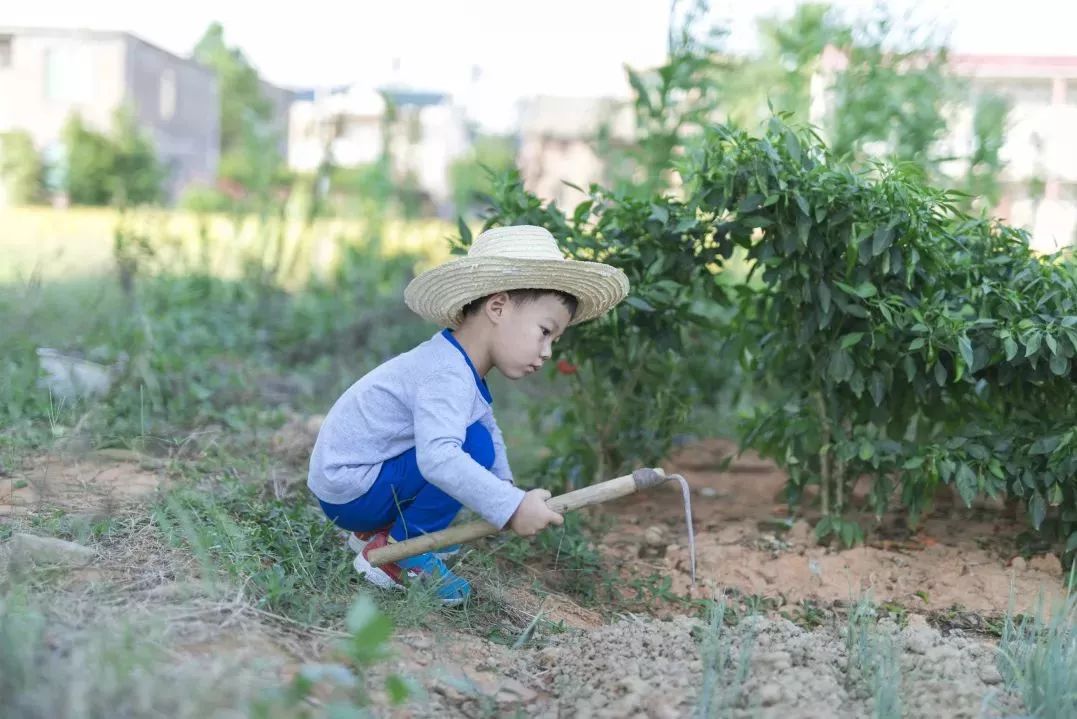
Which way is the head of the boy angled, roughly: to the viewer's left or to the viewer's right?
to the viewer's right

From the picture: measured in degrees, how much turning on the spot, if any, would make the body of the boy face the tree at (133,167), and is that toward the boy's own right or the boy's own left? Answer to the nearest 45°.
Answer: approximately 90° to the boy's own left

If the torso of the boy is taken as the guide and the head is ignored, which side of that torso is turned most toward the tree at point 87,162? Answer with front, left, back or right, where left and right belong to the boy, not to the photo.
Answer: left

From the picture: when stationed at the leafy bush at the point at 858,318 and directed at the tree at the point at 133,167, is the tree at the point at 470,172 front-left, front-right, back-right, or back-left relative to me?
front-right

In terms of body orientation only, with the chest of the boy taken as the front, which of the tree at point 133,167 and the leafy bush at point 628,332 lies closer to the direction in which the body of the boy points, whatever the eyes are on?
the leafy bush

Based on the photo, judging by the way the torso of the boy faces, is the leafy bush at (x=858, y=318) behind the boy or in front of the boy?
in front

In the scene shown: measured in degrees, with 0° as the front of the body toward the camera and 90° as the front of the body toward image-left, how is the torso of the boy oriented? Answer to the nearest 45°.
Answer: approximately 270°

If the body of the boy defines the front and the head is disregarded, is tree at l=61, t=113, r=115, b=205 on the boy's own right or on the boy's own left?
on the boy's own left

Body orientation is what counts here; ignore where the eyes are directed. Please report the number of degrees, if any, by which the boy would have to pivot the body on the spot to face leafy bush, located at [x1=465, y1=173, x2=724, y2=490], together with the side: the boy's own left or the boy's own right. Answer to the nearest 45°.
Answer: approximately 45° to the boy's own left

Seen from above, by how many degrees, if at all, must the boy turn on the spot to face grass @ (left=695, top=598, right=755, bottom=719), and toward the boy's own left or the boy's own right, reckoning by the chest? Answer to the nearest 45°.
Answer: approximately 45° to the boy's own right

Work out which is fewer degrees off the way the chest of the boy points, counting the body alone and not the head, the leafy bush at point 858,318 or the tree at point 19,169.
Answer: the leafy bush

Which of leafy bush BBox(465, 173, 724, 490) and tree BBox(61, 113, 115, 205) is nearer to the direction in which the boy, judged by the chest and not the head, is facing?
the leafy bush
